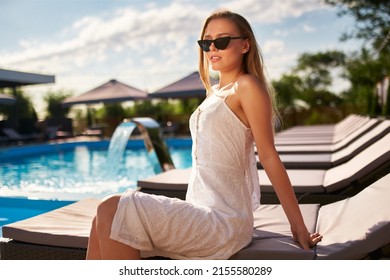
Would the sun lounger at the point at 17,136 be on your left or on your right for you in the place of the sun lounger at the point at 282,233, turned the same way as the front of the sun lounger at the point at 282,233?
on your right

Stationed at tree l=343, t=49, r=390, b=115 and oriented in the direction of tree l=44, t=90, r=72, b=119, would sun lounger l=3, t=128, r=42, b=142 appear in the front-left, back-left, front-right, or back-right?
front-left

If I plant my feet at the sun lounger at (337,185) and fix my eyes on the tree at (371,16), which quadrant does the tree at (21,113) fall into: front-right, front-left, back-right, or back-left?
front-left

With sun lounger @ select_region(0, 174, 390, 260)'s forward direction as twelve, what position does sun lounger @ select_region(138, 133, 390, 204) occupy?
sun lounger @ select_region(138, 133, 390, 204) is roughly at 4 o'clock from sun lounger @ select_region(0, 174, 390, 260).

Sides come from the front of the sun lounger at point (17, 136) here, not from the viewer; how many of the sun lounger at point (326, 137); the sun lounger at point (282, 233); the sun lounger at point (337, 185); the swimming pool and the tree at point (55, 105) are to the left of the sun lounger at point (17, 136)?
1

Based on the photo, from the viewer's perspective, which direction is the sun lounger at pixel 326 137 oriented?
to the viewer's left

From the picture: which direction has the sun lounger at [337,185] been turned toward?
to the viewer's left

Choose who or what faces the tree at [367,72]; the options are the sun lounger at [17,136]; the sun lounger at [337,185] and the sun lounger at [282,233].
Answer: the sun lounger at [17,136]

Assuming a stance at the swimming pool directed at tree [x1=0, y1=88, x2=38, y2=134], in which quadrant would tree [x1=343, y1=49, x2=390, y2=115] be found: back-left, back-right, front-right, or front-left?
front-right

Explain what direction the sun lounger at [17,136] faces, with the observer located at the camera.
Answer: facing to the right of the viewer

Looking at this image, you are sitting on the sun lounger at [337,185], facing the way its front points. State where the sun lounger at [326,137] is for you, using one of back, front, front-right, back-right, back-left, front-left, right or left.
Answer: right

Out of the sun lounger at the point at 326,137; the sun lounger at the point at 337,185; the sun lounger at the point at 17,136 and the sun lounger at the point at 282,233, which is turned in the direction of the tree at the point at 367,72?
the sun lounger at the point at 17,136

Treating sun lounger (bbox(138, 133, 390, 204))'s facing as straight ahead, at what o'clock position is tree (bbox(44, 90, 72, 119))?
The tree is roughly at 2 o'clock from the sun lounger.

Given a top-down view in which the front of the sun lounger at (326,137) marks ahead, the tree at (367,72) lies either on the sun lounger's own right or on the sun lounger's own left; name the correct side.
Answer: on the sun lounger's own right

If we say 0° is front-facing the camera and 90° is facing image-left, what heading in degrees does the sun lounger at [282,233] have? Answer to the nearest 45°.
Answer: approximately 90°
